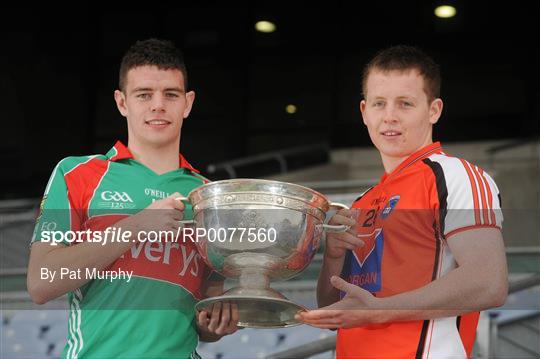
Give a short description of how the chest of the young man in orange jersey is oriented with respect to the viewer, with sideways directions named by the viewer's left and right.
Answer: facing the viewer and to the left of the viewer
